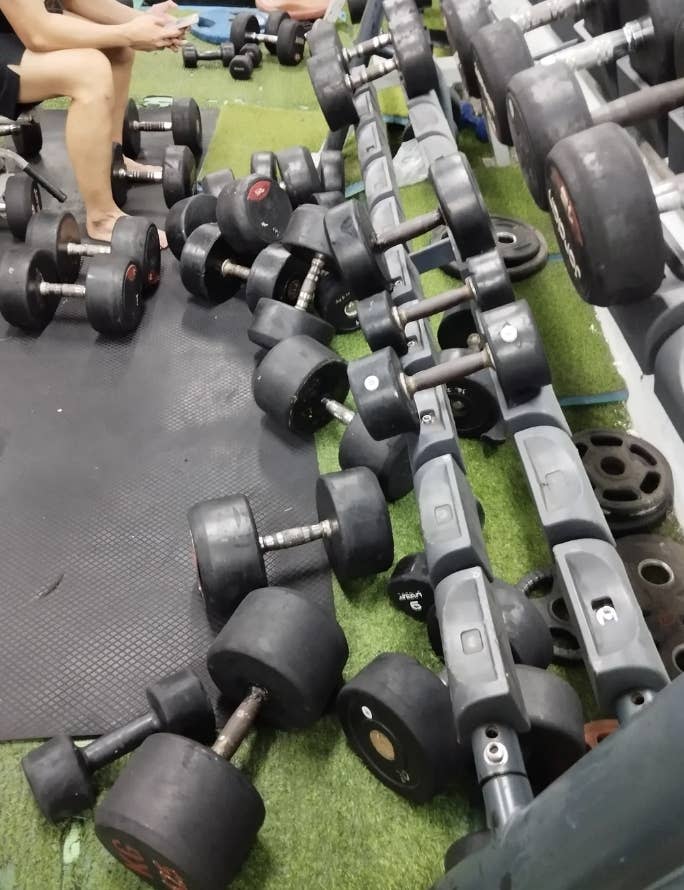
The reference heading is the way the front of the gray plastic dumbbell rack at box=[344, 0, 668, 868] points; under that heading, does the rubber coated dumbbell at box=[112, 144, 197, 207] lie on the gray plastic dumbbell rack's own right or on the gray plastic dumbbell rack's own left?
on the gray plastic dumbbell rack's own right

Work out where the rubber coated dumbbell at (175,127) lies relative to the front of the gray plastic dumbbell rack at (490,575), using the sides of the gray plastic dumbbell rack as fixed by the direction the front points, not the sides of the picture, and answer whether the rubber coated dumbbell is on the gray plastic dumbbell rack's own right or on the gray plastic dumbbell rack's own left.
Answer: on the gray plastic dumbbell rack's own right

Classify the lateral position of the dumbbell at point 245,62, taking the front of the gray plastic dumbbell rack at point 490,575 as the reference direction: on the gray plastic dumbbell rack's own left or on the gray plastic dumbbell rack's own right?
on the gray plastic dumbbell rack's own right

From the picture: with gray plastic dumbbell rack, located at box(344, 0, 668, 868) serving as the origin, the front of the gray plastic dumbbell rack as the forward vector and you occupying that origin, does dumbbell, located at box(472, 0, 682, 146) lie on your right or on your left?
on your right

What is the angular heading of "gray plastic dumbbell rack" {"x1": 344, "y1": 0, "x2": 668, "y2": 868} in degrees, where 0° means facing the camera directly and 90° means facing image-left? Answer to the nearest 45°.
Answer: approximately 90°

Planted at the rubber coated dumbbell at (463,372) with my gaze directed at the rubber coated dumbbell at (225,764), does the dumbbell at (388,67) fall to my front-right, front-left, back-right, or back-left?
back-right

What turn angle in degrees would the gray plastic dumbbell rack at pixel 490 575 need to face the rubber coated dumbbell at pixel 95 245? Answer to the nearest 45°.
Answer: approximately 45° to its right

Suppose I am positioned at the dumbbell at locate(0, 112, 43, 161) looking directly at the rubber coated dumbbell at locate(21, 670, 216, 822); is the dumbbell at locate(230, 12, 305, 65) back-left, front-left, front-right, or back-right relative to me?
back-left
